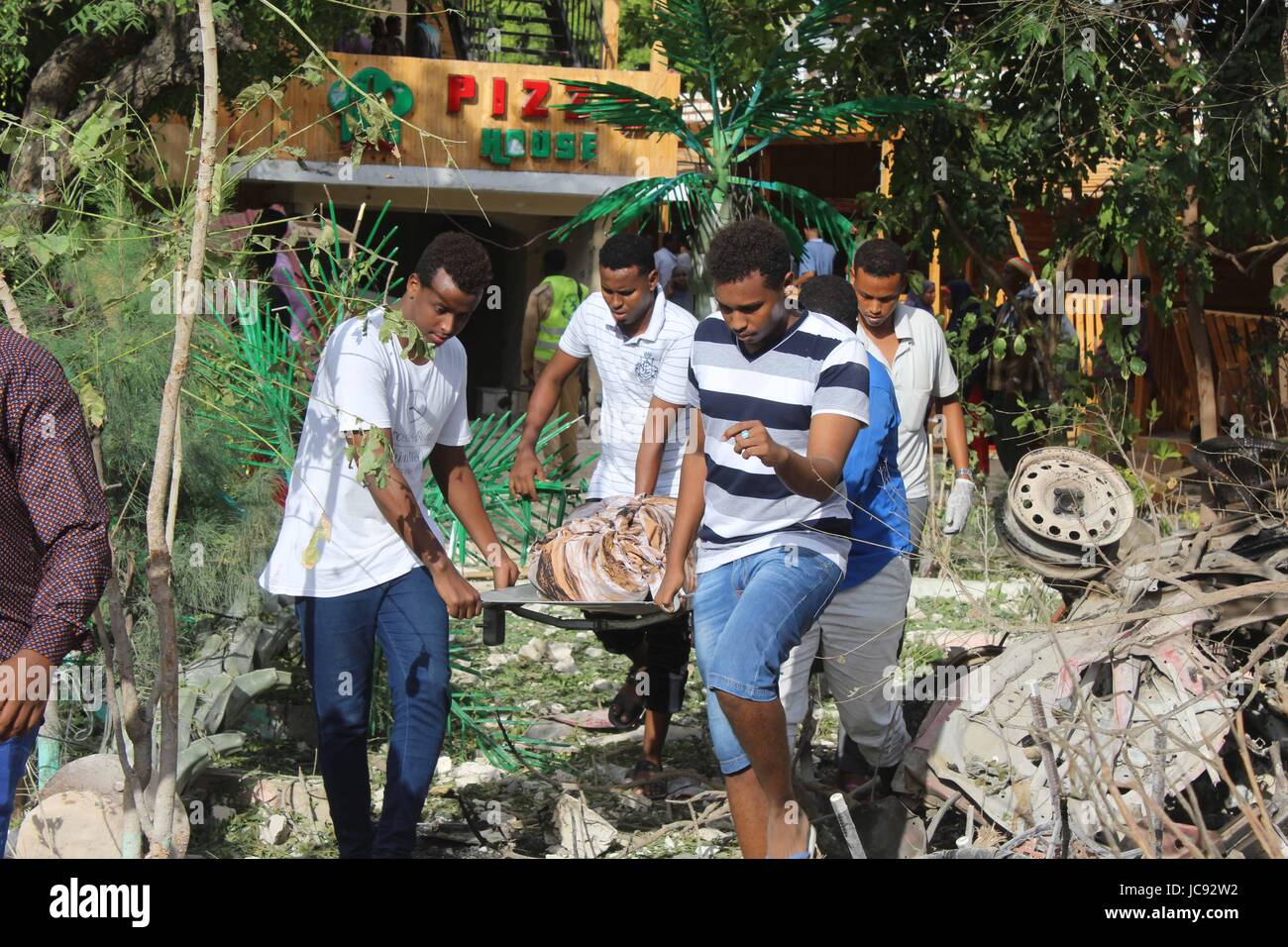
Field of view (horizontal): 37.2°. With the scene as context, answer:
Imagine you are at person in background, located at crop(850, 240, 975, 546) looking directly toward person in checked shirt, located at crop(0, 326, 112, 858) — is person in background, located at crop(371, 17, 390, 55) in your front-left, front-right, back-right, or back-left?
back-right

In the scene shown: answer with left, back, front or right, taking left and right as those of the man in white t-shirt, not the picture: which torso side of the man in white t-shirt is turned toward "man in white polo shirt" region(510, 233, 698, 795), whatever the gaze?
left

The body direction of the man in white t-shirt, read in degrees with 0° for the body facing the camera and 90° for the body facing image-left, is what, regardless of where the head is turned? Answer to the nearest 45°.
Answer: approximately 315°

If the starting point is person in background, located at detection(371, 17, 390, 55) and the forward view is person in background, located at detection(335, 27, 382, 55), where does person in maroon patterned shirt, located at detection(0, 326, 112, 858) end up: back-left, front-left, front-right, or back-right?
front-left

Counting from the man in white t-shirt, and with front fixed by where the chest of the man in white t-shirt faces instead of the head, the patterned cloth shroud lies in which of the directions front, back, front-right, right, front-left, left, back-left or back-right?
left

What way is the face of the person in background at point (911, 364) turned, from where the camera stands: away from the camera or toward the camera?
toward the camera

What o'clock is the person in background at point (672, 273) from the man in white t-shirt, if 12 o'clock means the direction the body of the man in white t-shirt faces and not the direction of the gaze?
The person in background is roughly at 8 o'clock from the man in white t-shirt.

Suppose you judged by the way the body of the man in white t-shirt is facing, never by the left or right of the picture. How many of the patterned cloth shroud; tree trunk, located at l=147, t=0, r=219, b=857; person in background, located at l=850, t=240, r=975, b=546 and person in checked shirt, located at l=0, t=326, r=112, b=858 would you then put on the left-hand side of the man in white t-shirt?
2

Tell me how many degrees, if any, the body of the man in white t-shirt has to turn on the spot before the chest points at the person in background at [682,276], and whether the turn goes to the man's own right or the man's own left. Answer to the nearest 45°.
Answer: approximately 135° to the man's own left

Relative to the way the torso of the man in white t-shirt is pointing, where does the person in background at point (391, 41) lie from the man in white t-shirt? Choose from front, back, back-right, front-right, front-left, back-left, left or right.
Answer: back-left

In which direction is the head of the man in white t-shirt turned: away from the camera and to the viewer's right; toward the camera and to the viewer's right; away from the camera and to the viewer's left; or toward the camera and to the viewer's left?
toward the camera and to the viewer's right

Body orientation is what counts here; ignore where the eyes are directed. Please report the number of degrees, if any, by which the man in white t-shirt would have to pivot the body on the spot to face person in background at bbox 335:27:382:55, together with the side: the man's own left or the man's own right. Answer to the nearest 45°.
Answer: approximately 135° to the man's own left

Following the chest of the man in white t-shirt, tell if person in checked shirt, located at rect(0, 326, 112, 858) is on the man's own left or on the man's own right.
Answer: on the man's own right

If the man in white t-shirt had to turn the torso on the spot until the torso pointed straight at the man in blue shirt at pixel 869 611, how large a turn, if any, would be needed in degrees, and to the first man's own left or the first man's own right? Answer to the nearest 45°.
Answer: approximately 45° to the first man's own left

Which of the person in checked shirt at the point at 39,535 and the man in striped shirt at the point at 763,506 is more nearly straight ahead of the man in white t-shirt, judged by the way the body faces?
the man in striped shirt
